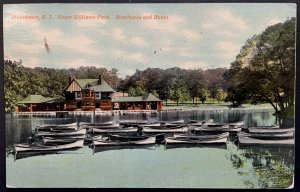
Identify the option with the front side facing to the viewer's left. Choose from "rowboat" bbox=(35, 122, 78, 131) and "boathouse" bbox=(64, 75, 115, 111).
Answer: the rowboat

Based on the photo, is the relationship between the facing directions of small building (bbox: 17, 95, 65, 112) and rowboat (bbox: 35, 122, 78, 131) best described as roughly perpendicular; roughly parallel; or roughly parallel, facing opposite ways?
roughly perpendicular

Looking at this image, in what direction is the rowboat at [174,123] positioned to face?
to the viewer's left

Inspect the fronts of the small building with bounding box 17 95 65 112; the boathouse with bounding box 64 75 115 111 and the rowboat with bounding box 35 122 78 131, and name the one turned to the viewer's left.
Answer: the rowboat

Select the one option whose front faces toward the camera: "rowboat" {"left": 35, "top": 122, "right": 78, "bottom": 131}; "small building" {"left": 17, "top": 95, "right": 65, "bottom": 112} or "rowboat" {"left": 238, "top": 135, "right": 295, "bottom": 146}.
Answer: the small building

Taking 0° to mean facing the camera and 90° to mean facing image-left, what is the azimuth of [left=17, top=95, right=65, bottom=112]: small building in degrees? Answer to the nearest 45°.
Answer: approximately 0°

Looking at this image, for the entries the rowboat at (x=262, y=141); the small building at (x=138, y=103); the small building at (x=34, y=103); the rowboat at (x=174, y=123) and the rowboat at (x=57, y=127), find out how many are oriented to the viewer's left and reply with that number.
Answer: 3

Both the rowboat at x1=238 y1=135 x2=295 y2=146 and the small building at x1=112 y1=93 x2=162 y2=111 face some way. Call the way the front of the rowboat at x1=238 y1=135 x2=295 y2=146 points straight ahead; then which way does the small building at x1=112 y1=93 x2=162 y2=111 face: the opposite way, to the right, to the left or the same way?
to the left
